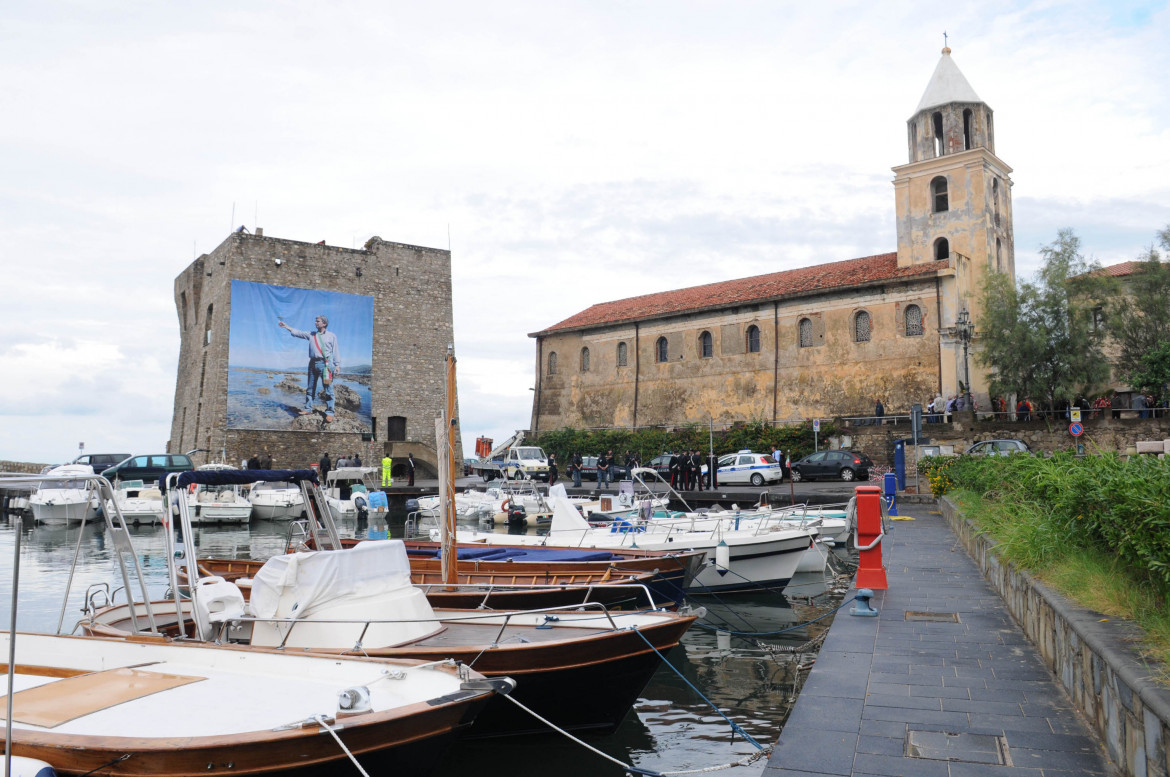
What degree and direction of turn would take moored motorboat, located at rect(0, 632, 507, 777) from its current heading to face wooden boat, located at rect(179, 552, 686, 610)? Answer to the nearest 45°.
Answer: approximately 45° to its left

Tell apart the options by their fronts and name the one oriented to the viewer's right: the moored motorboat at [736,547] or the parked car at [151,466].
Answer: the moored motorboat

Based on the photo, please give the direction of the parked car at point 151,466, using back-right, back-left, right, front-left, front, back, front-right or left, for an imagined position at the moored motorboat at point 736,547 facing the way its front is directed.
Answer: back-left

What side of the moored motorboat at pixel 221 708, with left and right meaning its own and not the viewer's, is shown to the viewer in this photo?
right

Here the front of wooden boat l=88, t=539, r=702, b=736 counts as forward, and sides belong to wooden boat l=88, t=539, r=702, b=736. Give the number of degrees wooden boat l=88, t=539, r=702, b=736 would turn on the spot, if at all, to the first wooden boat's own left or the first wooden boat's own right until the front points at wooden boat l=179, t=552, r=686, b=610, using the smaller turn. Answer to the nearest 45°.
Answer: approximately 45° to the first wooden boat's own left

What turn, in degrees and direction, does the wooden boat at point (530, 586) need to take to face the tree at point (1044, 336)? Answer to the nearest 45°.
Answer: approximately 45° to its left

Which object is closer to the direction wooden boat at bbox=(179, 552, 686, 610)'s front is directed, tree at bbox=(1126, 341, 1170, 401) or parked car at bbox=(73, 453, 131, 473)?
the tree

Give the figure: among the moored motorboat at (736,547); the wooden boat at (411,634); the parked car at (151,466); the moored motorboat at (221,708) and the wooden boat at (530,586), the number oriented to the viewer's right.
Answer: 4

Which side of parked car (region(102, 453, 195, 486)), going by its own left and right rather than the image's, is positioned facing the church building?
back

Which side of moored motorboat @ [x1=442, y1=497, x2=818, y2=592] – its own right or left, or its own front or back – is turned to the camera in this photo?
right

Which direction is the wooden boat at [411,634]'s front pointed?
to the viewer's right

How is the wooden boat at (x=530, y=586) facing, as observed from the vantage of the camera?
facing to the right of the viewer

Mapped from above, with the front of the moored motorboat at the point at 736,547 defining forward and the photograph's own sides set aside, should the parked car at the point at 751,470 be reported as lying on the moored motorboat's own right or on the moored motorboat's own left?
on the moored motorboat's own left

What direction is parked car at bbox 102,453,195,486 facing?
to the viewer's left
